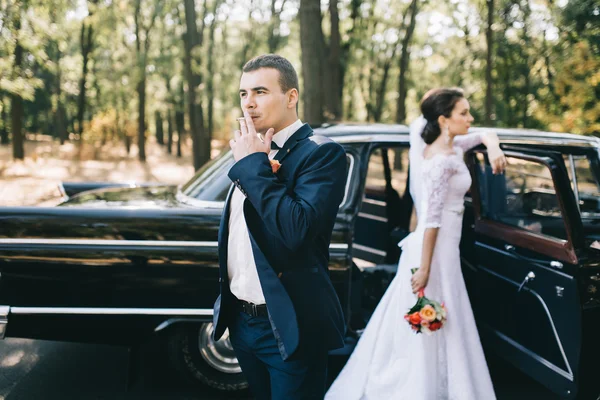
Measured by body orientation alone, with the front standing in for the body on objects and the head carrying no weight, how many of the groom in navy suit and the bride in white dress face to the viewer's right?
1

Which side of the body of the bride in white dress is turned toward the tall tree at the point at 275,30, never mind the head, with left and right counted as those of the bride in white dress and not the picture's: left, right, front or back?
left

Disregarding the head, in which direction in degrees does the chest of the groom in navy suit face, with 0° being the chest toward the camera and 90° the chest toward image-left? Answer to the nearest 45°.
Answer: approximately 45°

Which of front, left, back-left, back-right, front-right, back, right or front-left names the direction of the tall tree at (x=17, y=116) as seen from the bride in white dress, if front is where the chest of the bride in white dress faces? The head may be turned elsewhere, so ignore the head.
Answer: back-left

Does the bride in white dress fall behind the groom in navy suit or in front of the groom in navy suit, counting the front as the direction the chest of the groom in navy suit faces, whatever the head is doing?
behind

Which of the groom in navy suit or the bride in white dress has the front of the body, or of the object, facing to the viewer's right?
the bride in white dress

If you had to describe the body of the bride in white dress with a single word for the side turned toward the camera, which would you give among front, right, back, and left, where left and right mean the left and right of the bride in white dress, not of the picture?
right
